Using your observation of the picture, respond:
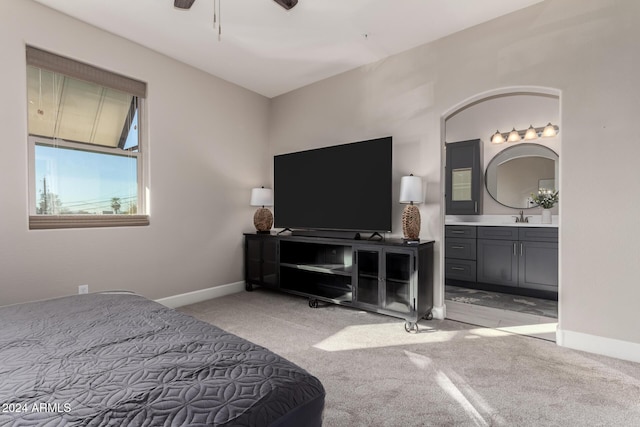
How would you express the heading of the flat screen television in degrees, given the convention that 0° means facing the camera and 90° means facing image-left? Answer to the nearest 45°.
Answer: approximately 45°

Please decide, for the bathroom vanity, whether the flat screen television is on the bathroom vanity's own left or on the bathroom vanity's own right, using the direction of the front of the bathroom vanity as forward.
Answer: on the bathroom vanity's own right

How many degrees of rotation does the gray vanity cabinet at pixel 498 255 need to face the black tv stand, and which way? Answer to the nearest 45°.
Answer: approximately 45° to its right

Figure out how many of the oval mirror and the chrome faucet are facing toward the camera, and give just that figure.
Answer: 2

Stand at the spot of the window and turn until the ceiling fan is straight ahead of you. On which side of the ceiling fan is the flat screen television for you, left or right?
left
